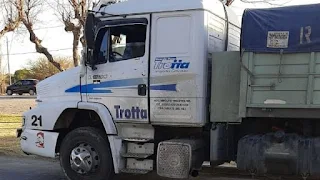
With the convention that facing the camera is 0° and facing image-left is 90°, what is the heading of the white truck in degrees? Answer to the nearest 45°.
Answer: approximately 90°
